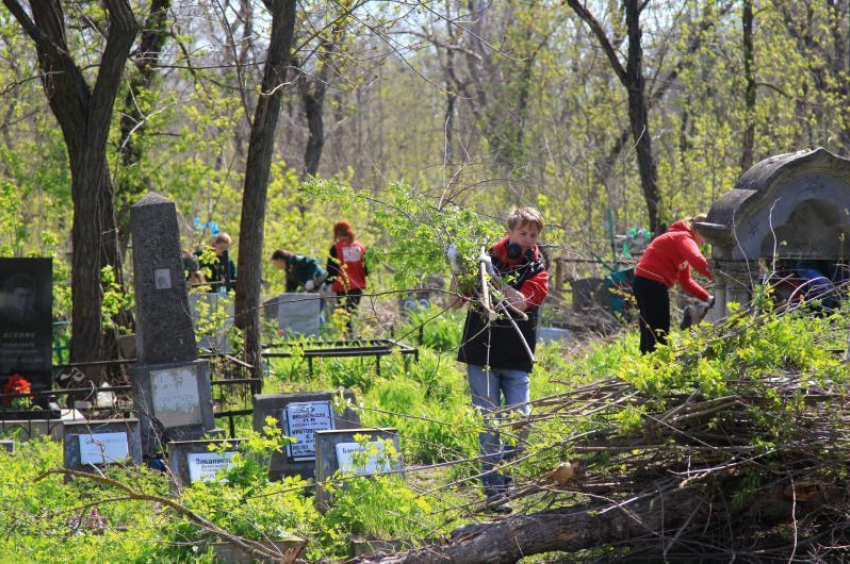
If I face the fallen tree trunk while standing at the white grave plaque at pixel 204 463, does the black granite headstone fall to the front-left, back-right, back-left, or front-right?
back-left

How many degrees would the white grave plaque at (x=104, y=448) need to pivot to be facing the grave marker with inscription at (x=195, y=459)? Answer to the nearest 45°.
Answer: approximately 45° to its left

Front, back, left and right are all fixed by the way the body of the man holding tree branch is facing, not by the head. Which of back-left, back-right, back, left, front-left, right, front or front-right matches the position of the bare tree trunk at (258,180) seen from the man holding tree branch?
back-right

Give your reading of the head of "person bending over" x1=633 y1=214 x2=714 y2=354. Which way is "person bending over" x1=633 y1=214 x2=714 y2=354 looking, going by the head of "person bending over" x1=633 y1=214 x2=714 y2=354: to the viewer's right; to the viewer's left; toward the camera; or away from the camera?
to the viewer's right

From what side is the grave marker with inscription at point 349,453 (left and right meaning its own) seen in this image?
front

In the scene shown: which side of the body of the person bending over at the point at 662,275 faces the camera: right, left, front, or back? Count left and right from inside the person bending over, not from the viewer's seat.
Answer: right

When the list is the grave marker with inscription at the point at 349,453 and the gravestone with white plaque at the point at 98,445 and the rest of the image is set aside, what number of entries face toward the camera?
2

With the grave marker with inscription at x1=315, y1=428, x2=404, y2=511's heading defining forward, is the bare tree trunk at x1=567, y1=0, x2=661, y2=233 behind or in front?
behind

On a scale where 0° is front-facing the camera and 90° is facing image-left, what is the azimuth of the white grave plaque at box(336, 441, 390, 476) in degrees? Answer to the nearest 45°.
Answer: approximately 0°

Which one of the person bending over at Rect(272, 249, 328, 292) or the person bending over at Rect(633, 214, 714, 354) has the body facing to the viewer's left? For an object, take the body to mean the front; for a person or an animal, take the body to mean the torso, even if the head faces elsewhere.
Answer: the person bending over at Rect(272, 249, 328, 292)

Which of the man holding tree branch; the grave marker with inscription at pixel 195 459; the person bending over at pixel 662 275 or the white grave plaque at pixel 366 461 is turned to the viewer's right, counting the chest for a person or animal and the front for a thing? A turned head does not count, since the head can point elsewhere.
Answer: the person bending over

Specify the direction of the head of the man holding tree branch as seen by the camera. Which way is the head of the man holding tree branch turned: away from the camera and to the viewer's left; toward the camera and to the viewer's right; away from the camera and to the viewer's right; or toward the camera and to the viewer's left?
toward the camera and to the viewer's right

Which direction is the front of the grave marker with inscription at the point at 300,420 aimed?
toward the camera

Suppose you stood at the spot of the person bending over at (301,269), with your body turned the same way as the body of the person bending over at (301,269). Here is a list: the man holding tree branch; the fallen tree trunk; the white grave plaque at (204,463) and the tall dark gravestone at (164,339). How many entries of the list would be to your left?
4

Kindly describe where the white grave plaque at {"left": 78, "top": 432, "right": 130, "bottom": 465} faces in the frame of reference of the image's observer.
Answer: facing the viewer

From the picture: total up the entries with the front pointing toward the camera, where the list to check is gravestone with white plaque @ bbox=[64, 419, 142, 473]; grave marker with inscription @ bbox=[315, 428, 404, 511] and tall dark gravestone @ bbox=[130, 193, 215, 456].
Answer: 3
